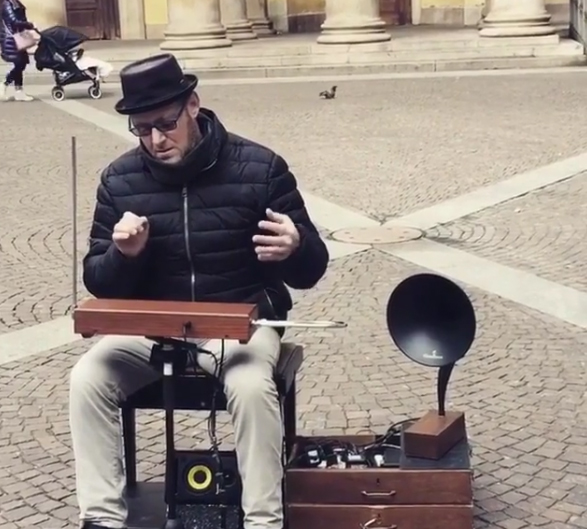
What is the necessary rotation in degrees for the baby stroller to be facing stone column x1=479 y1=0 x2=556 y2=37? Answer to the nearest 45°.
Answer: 0° — it already faces it

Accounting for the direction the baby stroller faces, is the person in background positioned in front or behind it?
behind

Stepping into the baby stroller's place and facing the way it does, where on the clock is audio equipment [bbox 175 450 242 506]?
The audio equipment is roughly at 3 o'clock from the baby stroller.

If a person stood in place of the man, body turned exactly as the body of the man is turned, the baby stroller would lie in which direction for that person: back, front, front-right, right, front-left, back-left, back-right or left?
back

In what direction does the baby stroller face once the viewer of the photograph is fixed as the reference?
facing to the right of the viewer

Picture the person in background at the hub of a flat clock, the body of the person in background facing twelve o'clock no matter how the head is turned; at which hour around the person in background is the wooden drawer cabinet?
The wooden drawer cabinet is roughly at 3 o'clock from the person in background.

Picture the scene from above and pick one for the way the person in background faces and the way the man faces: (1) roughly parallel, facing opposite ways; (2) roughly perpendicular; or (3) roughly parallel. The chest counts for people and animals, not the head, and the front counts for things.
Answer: roughly perpendicular

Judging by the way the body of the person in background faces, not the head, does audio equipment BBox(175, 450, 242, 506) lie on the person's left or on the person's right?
on the person's right

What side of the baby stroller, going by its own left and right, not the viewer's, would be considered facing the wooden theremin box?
right

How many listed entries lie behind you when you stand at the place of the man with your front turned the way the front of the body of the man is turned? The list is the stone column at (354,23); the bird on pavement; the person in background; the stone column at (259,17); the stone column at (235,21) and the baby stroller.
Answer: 6

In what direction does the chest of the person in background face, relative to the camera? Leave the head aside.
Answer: to the viewer's right

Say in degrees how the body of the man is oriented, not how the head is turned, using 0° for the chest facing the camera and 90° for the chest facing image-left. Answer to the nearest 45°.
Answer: approximately 0°
